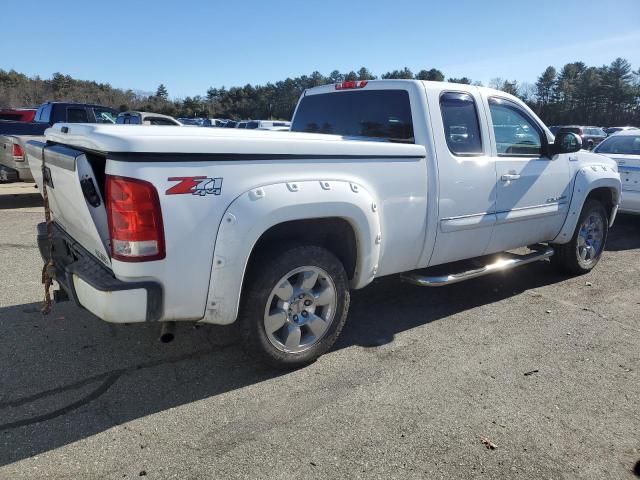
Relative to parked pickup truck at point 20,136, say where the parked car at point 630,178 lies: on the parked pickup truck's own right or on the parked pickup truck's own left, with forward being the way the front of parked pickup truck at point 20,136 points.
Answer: on the parked pickup truck's own right

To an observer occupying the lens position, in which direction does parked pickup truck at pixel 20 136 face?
facing away from the viewer and to the right of the viewer

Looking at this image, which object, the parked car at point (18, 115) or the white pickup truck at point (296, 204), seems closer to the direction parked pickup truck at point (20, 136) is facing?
the parked car

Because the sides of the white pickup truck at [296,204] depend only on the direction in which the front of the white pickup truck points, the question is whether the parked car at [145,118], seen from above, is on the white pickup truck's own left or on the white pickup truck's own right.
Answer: on the white pickup truck's own left

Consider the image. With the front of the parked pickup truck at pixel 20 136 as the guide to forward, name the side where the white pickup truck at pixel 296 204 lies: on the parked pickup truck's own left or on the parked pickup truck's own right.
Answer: on the parked pickup truck's own right

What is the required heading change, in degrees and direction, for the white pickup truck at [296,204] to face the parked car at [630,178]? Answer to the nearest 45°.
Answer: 0° — it already faces it

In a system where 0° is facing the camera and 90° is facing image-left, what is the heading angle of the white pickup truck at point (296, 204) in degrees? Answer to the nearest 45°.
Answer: approximately 225°

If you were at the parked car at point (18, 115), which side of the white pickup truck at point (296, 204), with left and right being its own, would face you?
left
